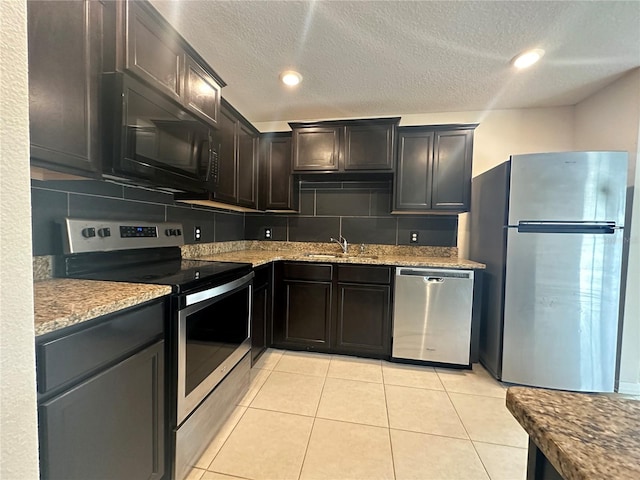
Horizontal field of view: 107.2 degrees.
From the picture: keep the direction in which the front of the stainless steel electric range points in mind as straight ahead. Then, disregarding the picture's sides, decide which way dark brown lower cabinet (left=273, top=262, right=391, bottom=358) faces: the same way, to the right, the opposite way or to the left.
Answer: to the right

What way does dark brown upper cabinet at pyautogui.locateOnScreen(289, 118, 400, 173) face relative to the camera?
toward the camera

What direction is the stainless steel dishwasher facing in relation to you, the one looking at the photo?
facing the viewer

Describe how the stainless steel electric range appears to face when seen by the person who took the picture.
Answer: facing the viewer and to the right of the viewer

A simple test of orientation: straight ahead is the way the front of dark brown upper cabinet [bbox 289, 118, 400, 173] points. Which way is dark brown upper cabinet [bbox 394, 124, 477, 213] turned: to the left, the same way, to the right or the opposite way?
the same way

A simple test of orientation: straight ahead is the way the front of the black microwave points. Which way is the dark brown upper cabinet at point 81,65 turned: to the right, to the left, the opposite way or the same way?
the same way

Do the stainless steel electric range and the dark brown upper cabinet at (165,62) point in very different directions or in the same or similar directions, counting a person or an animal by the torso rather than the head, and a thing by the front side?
same or similar directions

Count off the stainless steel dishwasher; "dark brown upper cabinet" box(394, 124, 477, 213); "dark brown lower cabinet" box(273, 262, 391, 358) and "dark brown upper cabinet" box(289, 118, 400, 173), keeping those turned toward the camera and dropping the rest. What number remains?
4

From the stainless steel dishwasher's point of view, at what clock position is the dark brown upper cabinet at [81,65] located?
The dark brown upper cabinet is roughly at 1 o'clock from the stainless steel dishwasher.

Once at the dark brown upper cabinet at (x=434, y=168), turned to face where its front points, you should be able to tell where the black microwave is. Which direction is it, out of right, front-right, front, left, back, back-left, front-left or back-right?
front-right

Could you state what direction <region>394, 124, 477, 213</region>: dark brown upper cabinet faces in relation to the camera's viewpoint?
facing the viewer
